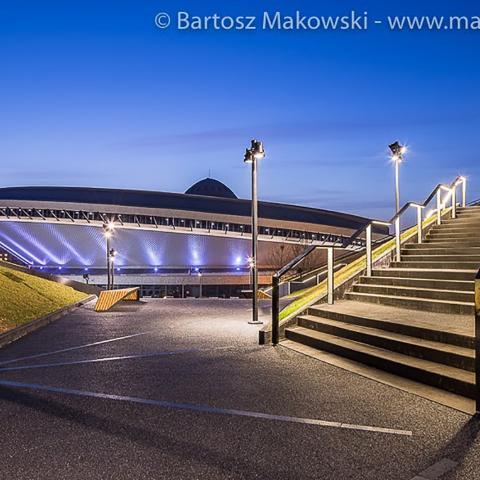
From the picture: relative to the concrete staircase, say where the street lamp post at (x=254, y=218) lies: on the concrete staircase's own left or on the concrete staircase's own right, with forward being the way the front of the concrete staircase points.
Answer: on the concrete staircase's own right

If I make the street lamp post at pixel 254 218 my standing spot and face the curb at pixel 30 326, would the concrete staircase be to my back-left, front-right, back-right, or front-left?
back-left

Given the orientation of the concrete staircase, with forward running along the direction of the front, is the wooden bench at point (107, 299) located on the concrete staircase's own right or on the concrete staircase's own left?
on the concrete staircase's own right

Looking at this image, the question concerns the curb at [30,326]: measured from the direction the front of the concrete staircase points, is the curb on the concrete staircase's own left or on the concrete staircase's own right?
on the concrete staircase's own right

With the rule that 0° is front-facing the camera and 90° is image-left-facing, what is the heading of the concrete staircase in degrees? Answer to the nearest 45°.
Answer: approximately 45°

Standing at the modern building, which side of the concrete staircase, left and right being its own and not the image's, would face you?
right

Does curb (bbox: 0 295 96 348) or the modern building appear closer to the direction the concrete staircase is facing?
the curb
